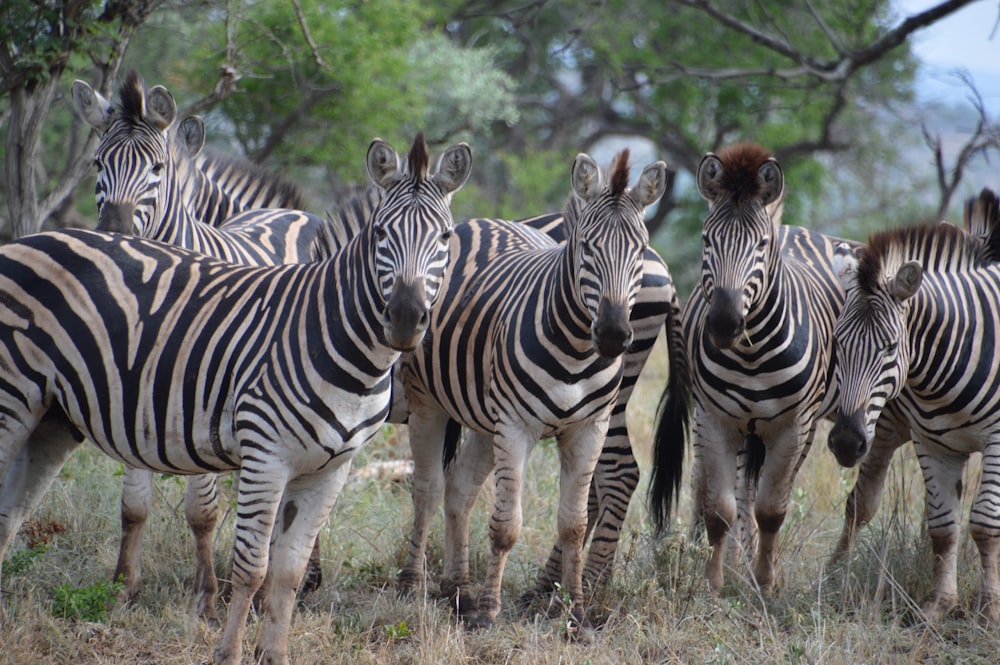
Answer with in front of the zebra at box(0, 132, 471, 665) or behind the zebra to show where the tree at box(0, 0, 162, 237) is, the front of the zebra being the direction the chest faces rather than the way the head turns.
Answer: behind

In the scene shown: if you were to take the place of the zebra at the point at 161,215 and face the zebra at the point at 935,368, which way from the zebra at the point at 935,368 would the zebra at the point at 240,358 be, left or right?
right

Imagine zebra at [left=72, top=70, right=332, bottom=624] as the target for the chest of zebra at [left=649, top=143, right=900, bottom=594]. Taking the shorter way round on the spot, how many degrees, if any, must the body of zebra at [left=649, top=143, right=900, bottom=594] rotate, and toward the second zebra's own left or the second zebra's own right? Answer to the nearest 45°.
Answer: approximately 90° to the second zebra's own right

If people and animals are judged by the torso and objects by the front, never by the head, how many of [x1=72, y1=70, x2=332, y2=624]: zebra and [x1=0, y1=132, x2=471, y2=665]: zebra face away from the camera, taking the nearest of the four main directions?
0

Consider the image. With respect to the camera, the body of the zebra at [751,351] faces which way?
toward the camera

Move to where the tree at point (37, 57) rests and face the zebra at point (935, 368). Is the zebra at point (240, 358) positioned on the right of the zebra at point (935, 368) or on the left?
right

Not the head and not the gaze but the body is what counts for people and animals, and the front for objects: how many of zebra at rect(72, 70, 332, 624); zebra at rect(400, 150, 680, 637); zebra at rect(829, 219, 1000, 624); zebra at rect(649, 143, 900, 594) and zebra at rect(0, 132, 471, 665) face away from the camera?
0

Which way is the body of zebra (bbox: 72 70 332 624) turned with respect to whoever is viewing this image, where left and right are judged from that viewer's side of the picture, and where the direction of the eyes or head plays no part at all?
facing the viewer and to the left of the viewer

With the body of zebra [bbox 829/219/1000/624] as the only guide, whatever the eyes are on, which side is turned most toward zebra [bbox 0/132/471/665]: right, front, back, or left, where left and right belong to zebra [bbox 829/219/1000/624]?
front

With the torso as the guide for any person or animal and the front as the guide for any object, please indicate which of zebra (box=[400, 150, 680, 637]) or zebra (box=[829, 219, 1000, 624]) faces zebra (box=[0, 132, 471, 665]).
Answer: zebra (box=[829, 219, 1000, 624])

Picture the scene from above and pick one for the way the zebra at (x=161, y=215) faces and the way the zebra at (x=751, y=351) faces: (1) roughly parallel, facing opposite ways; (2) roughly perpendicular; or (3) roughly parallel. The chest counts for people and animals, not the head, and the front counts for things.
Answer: roughly parallel

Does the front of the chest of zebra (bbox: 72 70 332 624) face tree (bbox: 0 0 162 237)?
no

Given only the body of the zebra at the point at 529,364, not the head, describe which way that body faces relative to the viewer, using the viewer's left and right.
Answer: facing the viewer and to the right of the viewer

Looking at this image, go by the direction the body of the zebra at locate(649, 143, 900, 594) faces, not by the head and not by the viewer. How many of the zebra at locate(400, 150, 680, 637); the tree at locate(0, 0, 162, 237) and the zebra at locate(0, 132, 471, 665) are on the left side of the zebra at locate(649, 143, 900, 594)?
0
